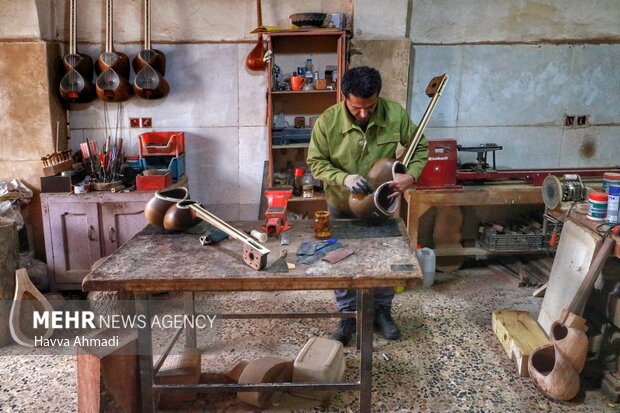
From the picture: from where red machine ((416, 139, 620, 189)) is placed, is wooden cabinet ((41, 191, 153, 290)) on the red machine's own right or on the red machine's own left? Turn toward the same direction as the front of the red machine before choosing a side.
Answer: on the red machine's own right

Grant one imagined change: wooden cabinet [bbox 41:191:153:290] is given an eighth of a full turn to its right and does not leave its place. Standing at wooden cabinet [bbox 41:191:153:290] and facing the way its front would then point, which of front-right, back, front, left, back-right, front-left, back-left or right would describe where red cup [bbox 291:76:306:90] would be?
back-left

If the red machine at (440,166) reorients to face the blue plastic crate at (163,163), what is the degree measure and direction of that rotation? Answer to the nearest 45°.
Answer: approximately 90° to its right

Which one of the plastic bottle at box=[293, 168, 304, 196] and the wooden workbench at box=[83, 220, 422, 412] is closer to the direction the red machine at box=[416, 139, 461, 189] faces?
the wooden workbench

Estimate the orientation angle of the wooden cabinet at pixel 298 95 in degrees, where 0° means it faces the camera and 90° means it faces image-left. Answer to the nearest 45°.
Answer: approximately 0°

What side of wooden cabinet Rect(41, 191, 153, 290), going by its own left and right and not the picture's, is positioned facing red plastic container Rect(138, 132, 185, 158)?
left

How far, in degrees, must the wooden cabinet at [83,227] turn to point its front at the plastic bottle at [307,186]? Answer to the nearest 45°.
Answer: approximately 90° to its left

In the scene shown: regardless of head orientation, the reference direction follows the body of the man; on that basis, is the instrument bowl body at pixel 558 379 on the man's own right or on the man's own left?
on the man's own left

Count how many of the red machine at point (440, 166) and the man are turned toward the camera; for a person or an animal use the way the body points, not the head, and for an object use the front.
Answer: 2

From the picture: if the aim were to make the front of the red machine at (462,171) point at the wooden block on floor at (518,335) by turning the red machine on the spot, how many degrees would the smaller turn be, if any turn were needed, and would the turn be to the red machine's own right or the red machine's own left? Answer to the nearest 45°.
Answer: approximately 45° to the red machine's own left
